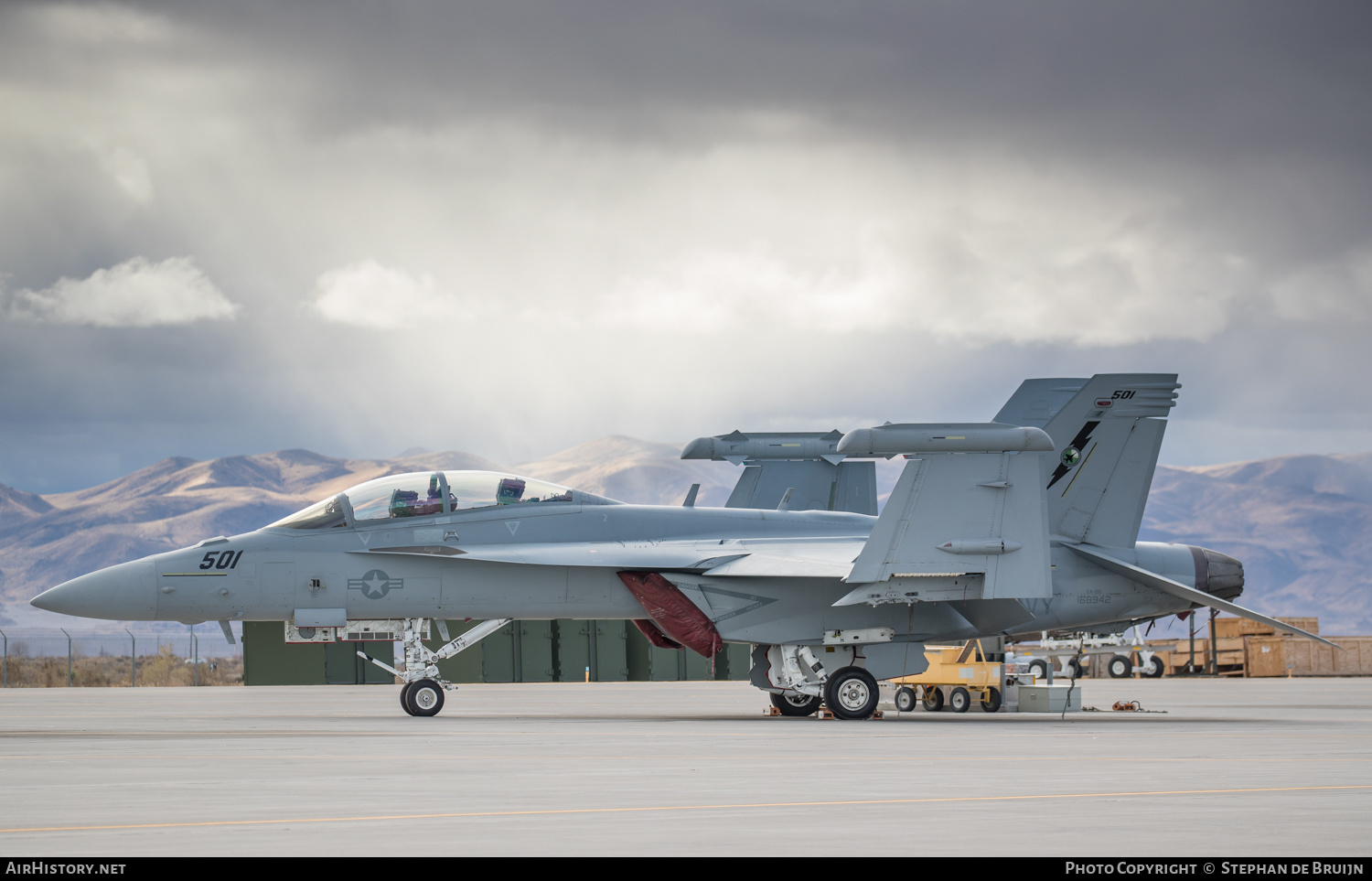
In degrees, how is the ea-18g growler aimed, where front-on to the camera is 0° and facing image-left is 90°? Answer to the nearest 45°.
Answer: approximately 90°

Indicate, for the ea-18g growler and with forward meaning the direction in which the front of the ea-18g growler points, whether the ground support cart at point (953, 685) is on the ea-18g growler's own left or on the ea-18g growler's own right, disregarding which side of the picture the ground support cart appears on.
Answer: on the ea-18g growler's own right
